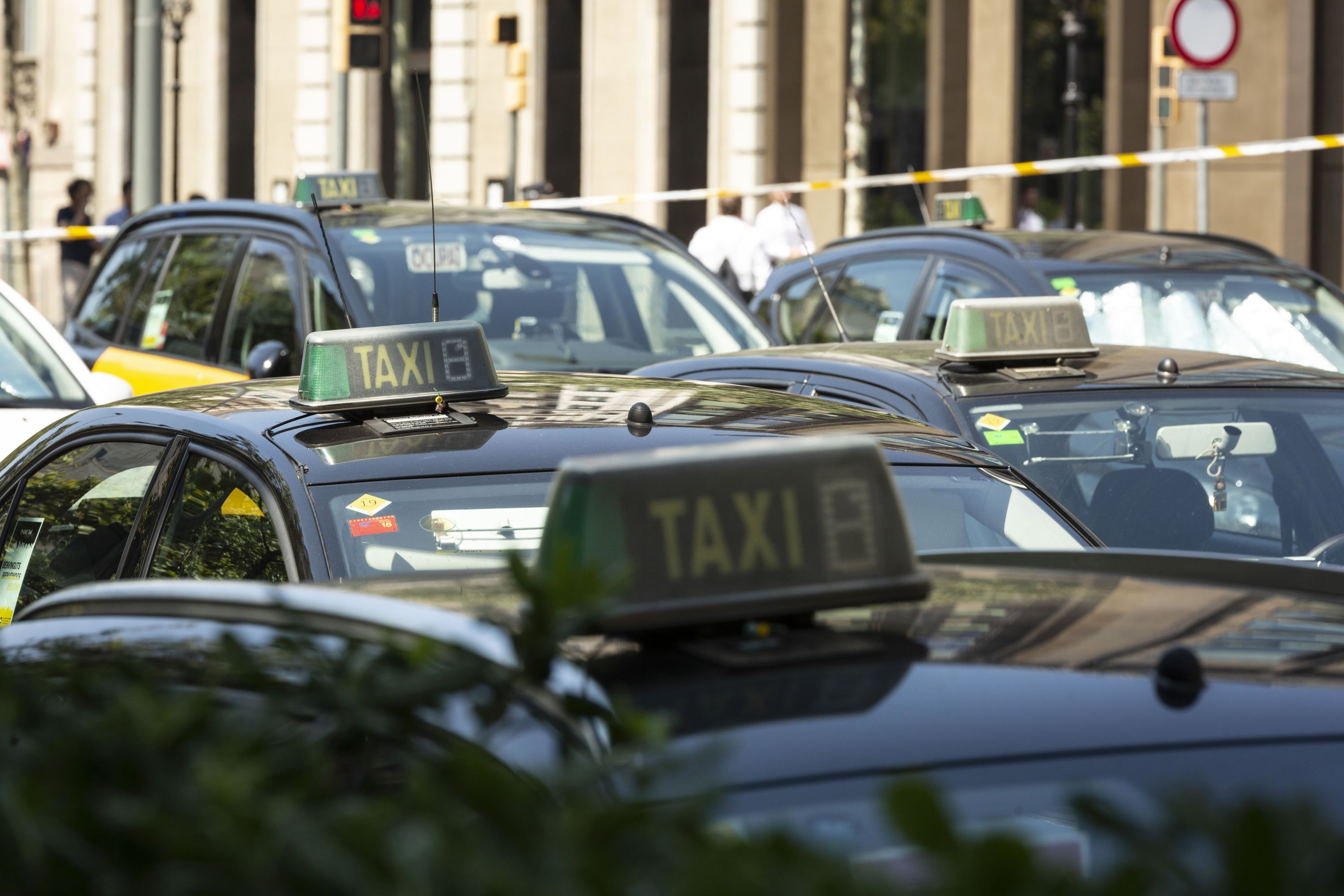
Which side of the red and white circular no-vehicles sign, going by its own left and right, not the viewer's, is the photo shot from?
front

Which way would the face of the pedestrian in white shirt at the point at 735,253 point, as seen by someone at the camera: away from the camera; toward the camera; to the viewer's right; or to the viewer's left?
away from the camera

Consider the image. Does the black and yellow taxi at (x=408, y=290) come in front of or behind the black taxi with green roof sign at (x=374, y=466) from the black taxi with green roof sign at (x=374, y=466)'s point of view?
behind

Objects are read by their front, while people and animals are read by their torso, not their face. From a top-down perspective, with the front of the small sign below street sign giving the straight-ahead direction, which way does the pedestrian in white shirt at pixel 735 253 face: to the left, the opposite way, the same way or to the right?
the opposite way

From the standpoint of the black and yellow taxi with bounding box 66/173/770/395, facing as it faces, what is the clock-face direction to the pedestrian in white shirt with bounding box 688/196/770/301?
The pedestrian in white shirt is roughly at 8 o'clock from the black and yellow taxi.

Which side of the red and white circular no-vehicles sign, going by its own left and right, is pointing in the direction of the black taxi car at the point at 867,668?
front

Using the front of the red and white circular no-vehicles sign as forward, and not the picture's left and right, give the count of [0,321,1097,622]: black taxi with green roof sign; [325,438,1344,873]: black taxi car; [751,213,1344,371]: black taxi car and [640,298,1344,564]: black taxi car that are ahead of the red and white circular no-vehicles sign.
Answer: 4

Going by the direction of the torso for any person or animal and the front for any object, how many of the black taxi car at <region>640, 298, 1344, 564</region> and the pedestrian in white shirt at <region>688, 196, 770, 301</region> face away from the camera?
1

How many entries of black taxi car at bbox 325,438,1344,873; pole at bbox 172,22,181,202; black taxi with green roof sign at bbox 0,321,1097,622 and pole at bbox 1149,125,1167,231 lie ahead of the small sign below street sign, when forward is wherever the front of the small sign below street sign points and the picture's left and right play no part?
2

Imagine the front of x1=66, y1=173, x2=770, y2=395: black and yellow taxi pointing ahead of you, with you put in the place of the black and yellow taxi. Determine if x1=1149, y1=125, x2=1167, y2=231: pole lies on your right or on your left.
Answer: on your left

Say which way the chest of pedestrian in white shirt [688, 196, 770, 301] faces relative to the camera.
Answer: away from the camera

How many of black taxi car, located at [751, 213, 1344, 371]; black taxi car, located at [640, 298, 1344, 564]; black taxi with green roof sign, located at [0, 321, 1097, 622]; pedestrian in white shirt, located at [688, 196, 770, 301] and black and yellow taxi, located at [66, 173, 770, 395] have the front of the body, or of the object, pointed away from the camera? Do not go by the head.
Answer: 1

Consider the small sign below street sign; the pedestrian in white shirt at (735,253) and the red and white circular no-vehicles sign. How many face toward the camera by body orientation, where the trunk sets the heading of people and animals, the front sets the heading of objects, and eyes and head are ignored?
2

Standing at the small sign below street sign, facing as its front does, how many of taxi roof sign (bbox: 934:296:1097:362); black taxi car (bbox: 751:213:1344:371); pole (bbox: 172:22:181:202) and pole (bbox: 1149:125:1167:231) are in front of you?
2

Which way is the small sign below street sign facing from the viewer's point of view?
toward the camera
